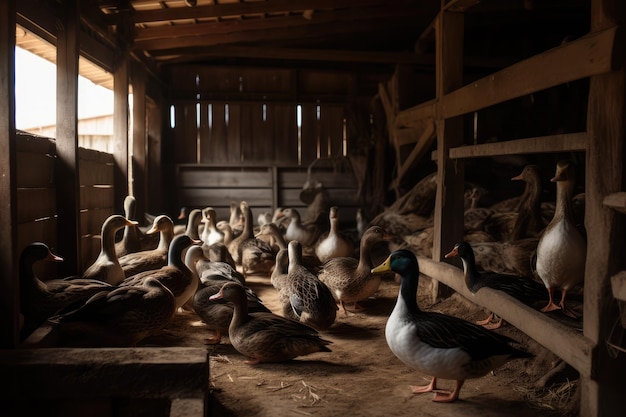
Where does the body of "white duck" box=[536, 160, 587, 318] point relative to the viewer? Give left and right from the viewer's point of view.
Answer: facing the viewer

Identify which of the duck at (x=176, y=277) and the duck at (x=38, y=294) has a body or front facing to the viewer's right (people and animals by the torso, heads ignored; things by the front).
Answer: the duck at (x=176, y=277)

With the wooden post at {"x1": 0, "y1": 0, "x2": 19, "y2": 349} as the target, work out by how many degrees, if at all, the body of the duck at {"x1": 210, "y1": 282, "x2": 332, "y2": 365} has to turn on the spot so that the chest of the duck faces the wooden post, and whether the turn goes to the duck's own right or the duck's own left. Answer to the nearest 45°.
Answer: approximately 45° to the duck's own left

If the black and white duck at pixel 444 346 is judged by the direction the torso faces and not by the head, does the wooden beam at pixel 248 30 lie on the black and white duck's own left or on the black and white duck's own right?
on the black and white duck's own right

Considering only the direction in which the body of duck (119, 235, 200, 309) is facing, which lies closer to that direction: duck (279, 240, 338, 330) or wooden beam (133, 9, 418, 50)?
the duck

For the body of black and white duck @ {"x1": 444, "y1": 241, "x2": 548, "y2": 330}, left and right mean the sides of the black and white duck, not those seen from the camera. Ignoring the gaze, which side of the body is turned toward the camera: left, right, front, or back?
left

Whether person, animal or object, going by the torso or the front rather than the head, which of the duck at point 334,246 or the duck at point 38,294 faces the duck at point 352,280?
the duck at point 334,246

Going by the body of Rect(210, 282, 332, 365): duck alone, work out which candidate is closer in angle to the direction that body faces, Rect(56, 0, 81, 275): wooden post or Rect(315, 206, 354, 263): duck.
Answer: the wooden post

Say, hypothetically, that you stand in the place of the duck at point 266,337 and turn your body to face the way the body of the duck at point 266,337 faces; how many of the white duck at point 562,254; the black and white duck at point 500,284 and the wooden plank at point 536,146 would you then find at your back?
3

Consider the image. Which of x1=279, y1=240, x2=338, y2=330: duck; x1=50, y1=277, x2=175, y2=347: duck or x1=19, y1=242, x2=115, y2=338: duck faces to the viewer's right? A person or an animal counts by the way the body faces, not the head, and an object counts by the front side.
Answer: x1=50, y1=277, x2=175, y2=347: duck

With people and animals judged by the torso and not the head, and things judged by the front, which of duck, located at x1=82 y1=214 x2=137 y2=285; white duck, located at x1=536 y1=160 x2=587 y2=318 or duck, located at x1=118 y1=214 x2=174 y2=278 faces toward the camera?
the white duck

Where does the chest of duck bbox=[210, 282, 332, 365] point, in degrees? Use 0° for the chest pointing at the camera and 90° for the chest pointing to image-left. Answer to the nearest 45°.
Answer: approximately 90°

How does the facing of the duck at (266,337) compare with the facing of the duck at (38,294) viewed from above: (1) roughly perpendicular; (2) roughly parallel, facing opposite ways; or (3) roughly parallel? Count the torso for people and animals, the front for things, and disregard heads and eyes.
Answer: roughly parallel

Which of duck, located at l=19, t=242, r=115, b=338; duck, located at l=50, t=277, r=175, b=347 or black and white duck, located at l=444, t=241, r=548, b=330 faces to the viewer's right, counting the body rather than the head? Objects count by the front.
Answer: duck, located at l=50, t=277, r=175, b=347
